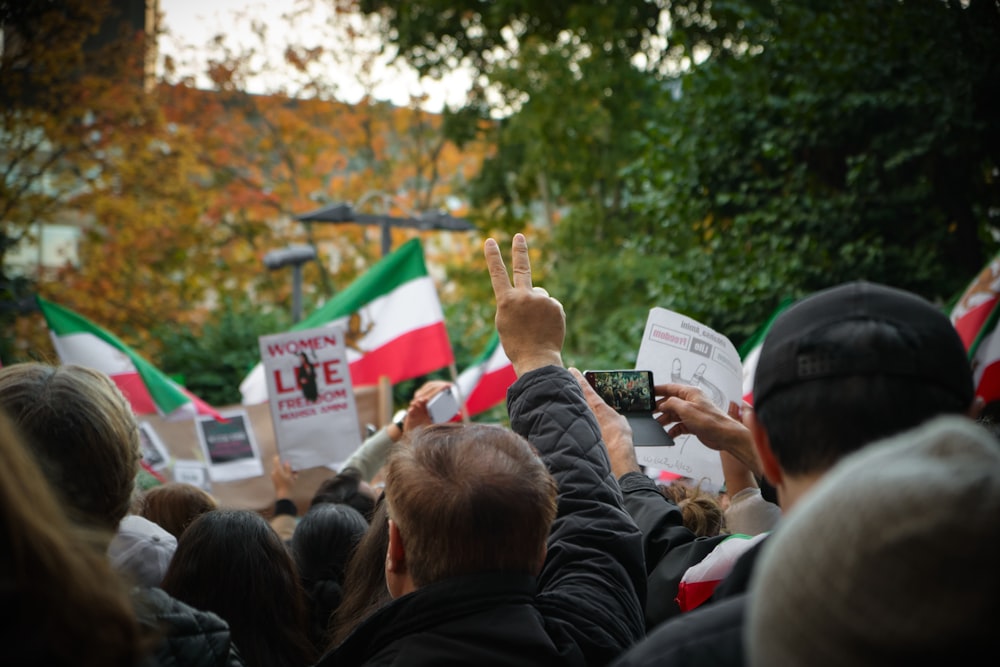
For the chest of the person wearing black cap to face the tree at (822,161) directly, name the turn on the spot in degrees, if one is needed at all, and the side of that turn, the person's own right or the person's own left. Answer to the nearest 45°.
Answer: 0° — they already face it

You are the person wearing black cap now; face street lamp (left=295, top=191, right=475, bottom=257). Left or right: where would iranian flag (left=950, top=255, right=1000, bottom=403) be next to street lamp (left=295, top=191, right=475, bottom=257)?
right

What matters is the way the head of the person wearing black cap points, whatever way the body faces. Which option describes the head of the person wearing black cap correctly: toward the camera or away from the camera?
away from the camera

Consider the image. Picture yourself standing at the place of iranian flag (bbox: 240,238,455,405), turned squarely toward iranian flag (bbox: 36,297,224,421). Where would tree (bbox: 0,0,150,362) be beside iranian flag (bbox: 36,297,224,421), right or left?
right

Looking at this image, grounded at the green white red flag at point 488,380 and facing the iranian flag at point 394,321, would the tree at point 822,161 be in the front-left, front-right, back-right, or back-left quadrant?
back-right

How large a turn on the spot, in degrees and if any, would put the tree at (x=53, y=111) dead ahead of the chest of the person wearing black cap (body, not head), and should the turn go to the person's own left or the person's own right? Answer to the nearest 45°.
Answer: approximately 45° to the person's own left

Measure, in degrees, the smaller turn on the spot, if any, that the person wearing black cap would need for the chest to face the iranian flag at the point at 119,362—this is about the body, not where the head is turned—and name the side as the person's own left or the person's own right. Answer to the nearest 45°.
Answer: approximately 45° to the person's own left

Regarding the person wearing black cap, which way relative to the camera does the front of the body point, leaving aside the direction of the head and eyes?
away from the camera
